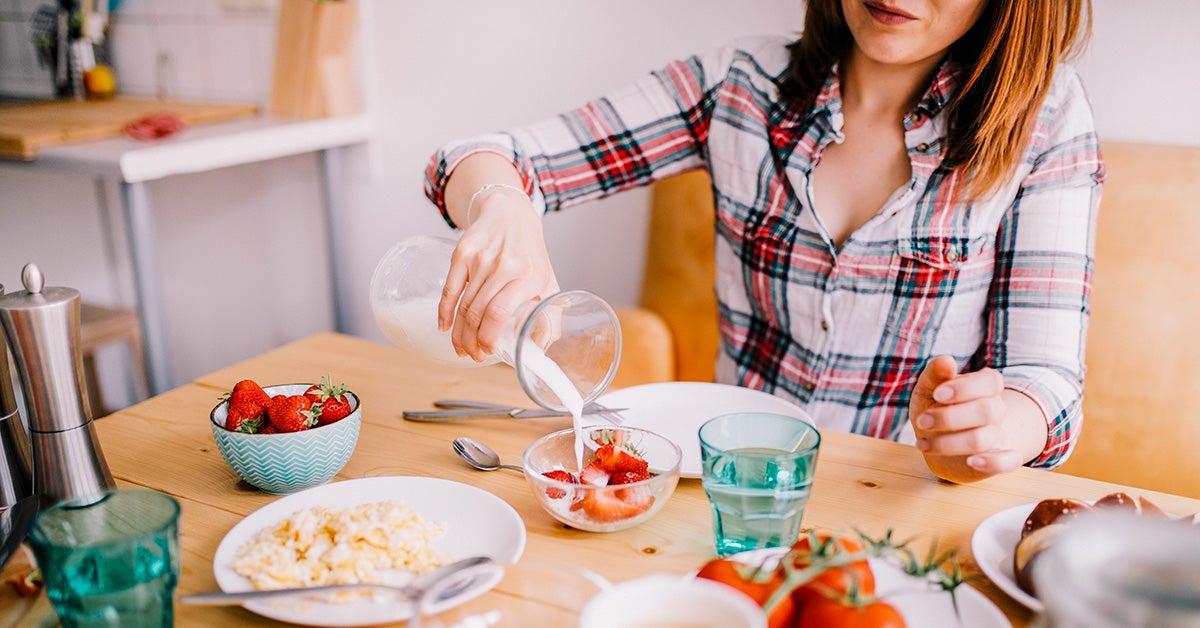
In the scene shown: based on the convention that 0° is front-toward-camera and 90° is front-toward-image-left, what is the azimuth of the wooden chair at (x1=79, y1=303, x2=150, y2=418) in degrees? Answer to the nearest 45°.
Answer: approximately 315°

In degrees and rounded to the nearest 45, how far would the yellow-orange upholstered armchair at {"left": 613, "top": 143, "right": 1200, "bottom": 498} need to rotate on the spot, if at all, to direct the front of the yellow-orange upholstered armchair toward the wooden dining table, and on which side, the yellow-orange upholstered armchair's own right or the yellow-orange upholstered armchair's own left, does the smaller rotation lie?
0° — it already faces it

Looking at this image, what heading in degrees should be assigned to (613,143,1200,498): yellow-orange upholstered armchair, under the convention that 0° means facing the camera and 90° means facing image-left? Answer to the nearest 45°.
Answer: approximately 45°
